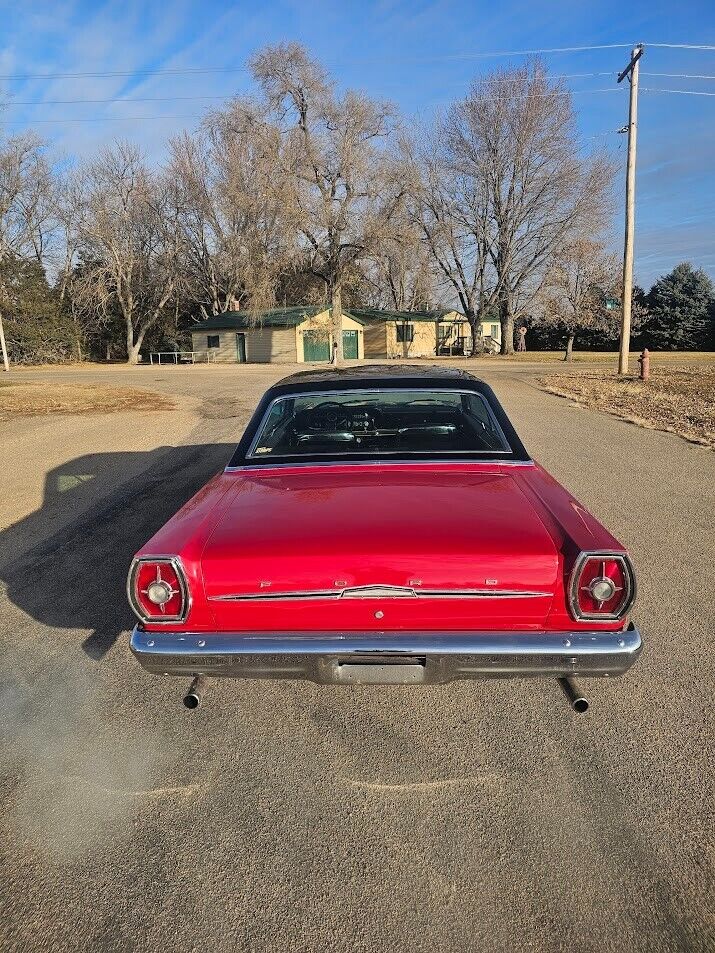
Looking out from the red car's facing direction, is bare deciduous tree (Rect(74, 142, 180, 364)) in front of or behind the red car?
in front

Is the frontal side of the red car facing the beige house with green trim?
yes

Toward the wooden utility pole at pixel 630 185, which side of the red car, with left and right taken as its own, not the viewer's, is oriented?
front

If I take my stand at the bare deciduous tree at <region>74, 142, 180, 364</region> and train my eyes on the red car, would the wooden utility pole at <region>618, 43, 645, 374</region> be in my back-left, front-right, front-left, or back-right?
front-left

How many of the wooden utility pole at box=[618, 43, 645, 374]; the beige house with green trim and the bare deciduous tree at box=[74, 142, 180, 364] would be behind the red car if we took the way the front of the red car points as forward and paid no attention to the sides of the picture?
0

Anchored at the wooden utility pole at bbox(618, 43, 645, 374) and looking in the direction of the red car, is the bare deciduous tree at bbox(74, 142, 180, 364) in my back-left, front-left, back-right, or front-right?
back-right

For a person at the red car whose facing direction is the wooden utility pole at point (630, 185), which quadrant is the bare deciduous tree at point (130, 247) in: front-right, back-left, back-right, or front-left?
front-left

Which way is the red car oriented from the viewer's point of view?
away from the camera
